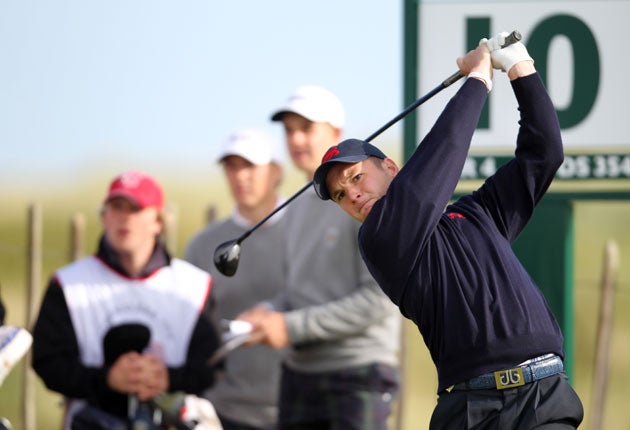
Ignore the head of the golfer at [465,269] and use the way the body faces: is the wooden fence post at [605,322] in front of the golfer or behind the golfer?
behind

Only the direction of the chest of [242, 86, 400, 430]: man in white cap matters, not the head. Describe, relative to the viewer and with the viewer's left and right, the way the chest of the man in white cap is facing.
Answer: facing the viewer and to the left of the viewer

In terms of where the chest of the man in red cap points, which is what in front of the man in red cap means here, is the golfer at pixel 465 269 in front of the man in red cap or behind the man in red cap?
in front

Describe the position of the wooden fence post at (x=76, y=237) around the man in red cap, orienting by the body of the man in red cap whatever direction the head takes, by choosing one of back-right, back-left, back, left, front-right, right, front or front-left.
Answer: back

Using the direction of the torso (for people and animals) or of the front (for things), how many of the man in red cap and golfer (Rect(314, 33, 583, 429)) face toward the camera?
2

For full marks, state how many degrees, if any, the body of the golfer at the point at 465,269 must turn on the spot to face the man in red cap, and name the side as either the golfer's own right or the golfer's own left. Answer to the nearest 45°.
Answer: approximately 135° to the golfer's own right

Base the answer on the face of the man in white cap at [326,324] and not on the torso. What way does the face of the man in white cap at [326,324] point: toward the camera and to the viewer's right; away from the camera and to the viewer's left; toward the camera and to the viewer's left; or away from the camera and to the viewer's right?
toward the camera and to the viewer's left

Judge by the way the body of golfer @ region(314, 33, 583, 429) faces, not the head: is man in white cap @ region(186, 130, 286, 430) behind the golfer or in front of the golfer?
behind
